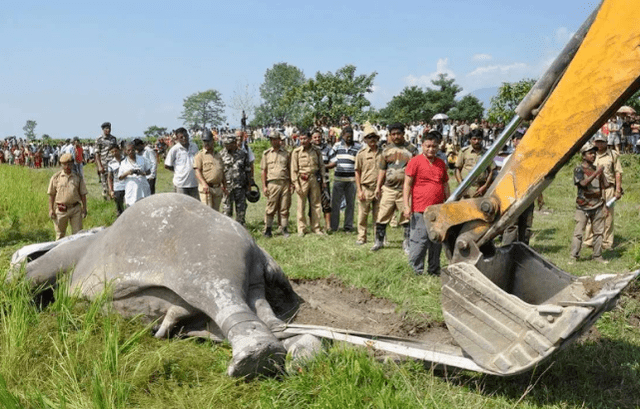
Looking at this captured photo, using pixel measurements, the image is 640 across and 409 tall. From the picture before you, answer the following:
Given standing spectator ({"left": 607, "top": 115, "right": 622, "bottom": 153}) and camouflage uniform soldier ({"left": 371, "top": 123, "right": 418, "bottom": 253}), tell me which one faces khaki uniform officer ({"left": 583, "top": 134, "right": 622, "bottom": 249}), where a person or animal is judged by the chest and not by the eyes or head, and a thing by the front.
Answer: the standing spectator

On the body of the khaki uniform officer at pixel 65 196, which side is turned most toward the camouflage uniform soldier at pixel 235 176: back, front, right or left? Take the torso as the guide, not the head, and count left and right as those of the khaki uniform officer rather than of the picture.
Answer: left

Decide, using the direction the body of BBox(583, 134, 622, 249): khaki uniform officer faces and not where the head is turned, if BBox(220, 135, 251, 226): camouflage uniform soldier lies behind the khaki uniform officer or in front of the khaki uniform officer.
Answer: in front

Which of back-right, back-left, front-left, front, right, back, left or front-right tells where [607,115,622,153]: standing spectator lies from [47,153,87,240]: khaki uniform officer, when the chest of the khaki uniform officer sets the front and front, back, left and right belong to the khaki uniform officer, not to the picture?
left

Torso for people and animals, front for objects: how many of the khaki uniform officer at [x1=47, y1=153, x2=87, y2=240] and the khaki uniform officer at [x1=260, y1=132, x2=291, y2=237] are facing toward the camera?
2

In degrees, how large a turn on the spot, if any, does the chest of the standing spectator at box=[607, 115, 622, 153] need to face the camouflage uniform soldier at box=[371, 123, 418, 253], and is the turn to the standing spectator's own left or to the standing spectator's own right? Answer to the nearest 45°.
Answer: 0° — they already face them

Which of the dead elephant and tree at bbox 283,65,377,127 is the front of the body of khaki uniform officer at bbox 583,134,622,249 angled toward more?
the dead elephant

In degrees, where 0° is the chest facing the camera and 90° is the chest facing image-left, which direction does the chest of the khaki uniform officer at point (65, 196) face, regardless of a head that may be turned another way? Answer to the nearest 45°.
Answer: approximately 0°

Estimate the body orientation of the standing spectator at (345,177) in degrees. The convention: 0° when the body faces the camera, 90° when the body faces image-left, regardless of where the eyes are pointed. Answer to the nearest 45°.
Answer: approximately 0°

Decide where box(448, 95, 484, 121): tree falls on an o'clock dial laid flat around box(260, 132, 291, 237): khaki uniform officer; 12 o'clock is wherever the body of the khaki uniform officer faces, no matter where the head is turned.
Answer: The tree is roughly at 7 o'clock from the khaki uniform officer.
